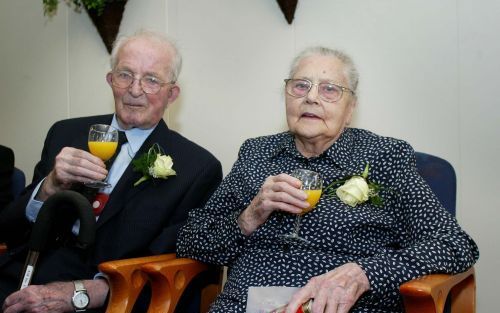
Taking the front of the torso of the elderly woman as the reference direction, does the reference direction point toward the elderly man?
no

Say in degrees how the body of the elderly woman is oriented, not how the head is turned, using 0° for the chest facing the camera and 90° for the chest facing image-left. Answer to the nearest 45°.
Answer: approximately 0°

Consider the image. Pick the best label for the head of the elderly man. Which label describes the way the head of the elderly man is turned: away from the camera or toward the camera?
toward the camera

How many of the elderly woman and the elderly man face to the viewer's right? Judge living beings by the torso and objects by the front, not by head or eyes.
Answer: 0

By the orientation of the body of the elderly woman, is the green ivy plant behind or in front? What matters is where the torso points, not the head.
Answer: behind

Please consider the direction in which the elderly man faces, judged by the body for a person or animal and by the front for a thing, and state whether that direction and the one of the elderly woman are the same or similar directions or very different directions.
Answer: same or similar directions

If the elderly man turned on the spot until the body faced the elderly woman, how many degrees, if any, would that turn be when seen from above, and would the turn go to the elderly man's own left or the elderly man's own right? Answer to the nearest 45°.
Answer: approximately 90° to the elderly man's own left

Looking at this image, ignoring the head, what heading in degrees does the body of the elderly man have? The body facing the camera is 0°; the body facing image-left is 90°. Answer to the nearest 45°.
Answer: approximately 45°

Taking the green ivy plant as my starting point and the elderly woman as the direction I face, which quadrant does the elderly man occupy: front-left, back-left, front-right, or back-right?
front-right

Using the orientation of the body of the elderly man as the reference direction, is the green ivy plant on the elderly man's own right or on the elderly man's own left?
on the elderly man's own right
